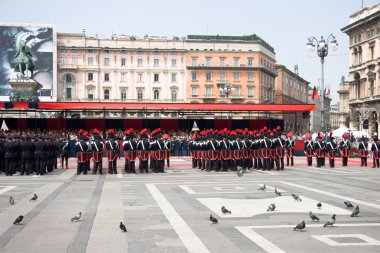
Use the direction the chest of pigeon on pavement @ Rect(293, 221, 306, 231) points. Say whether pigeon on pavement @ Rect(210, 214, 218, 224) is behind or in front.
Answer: behind

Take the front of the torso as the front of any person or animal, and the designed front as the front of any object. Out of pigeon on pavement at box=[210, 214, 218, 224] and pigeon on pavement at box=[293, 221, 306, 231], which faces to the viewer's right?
pigeon on pavement at box=[293, 221, 306, 231]

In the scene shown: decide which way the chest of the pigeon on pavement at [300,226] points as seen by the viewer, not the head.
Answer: to the viewer's right
